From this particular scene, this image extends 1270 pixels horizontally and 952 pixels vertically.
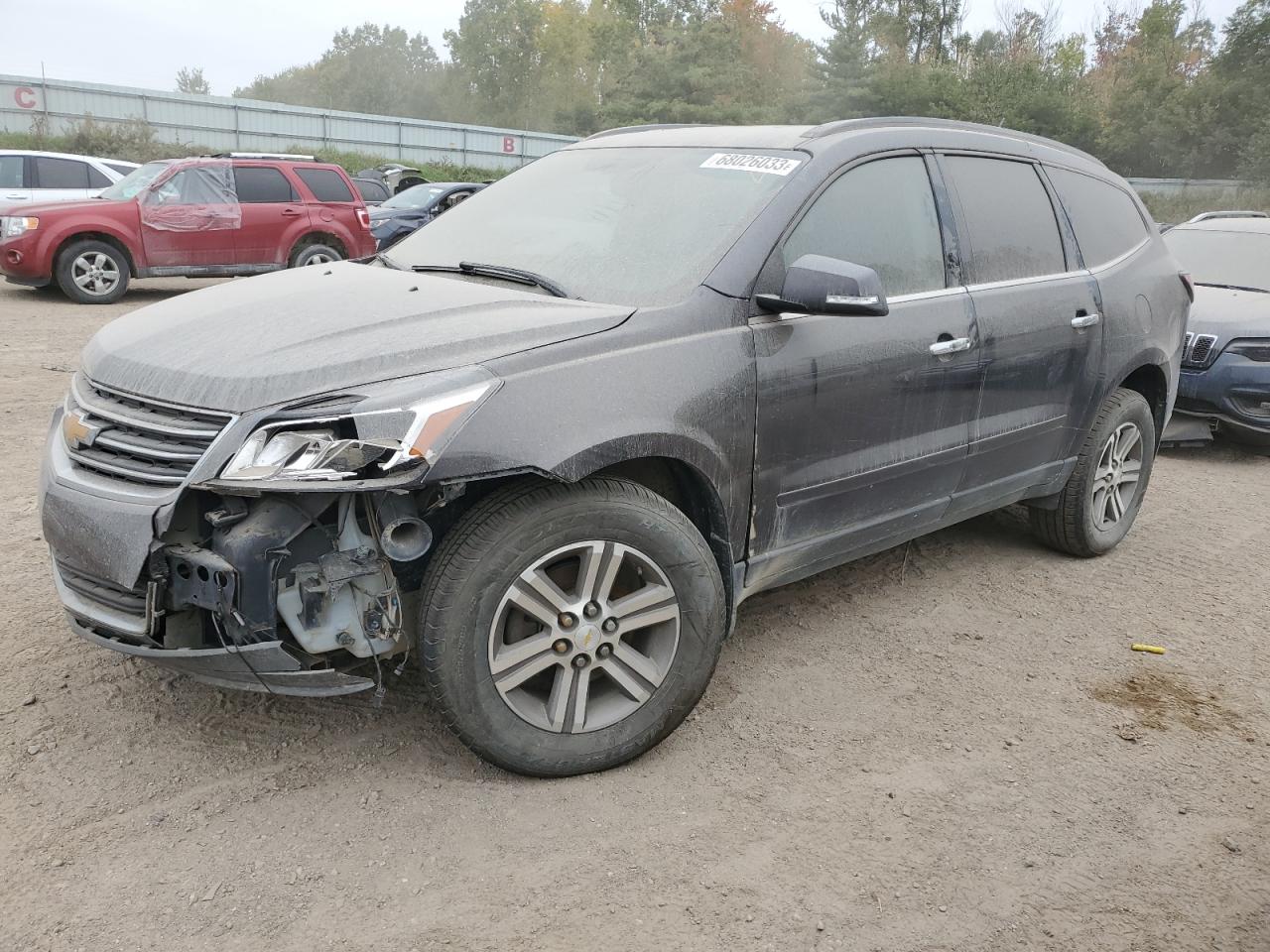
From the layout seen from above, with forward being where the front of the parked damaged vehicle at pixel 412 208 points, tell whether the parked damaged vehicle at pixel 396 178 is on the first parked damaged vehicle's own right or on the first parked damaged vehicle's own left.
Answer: on the first parked damaged vehicle's own right

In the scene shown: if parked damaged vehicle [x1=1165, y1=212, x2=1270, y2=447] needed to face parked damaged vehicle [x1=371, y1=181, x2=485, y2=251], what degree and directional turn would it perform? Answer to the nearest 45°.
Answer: approximately 90° to its right

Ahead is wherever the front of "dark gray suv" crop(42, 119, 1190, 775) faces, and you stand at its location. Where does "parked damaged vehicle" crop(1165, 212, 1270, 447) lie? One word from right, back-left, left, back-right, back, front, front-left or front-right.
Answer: back

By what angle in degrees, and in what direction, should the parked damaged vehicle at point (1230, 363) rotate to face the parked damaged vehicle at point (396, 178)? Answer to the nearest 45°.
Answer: approximately 90° to its right

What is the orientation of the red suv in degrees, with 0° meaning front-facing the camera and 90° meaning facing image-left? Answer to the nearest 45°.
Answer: approximately 90°

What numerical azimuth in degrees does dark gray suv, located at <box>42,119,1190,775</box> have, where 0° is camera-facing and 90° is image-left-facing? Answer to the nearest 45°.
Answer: approximately 45°

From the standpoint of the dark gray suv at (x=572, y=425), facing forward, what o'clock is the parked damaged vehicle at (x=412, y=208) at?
The parked damaged vehicle is roughly at 4 o'clock from the dark gray suv.

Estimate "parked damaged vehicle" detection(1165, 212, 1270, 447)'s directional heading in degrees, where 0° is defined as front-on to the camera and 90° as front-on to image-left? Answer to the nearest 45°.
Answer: approximately 45°

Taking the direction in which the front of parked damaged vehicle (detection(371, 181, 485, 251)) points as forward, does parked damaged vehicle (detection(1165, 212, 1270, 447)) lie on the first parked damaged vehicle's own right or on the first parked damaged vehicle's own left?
on the first parked damaged vehicle's own left

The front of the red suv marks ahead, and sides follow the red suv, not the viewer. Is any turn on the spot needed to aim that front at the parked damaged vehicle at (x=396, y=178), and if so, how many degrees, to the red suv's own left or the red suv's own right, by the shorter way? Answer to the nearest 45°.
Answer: approximately 90° to the red suv's own right
